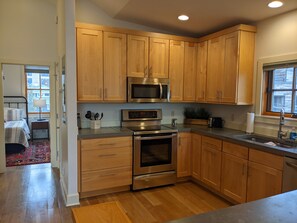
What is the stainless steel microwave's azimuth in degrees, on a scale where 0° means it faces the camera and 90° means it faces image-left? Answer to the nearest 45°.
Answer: approximately 0°

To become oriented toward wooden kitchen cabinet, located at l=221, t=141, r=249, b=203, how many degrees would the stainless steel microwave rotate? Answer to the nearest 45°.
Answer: approximately 45° to its left

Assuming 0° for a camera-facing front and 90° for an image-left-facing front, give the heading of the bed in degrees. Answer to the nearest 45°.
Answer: approximately 0°

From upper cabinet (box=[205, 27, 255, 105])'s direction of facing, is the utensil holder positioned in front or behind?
in front

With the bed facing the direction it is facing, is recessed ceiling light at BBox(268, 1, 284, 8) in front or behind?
in front

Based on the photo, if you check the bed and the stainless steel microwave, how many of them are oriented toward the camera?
2

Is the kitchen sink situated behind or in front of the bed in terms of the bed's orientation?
in front

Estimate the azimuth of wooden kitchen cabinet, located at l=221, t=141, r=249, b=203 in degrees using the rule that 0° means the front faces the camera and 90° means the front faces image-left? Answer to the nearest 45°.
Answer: approximately 45°

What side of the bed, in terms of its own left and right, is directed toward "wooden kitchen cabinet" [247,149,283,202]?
front
